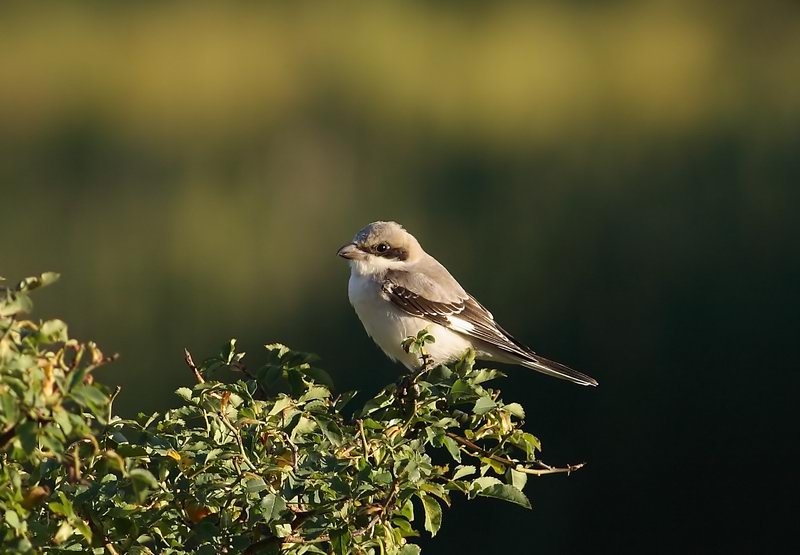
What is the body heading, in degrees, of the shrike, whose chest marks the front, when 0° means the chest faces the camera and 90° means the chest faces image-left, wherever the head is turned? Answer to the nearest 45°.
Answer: approximately 90°
